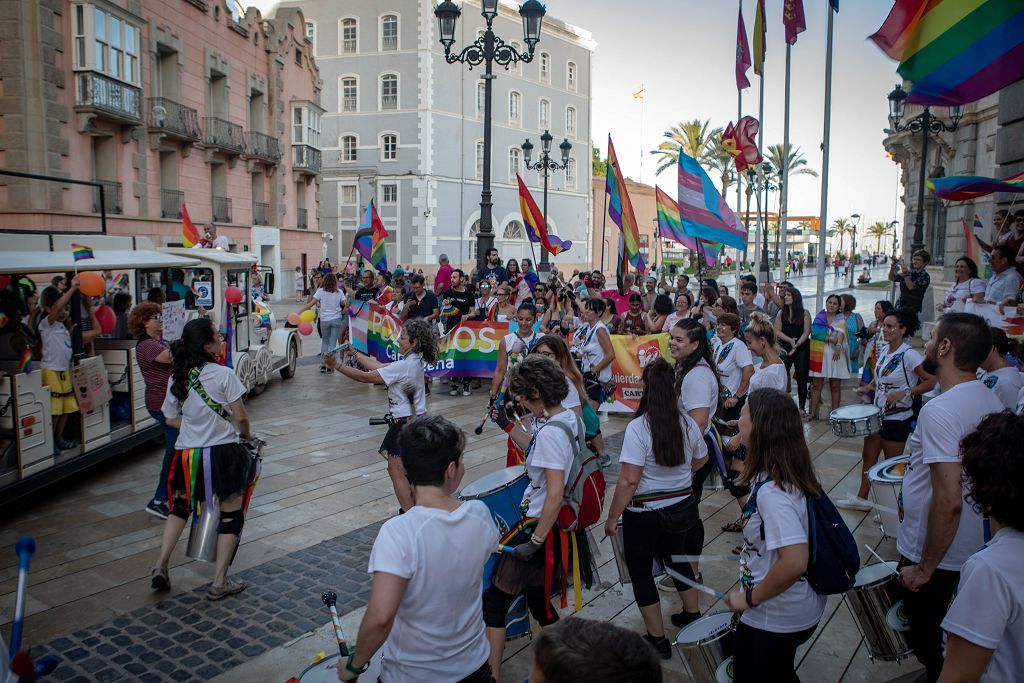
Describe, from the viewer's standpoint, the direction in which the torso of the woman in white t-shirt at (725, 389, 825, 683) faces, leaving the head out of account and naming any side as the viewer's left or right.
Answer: facing to the left of the viewer

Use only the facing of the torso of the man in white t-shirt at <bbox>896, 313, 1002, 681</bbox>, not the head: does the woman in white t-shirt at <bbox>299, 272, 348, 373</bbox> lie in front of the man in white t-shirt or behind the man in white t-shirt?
in front

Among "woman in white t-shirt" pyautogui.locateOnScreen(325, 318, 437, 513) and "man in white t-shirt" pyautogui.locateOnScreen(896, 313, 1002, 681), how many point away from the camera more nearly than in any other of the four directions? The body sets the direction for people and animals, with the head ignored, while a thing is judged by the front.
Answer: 0

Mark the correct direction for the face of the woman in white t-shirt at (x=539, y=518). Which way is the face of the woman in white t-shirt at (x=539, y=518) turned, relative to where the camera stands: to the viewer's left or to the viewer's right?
to the viewer's left

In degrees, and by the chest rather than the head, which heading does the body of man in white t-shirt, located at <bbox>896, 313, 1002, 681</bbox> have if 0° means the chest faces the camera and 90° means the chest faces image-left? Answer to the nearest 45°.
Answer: approximately 90°

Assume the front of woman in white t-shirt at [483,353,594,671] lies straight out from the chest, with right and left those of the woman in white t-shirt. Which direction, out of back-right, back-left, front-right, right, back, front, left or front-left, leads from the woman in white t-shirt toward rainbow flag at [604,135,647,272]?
right

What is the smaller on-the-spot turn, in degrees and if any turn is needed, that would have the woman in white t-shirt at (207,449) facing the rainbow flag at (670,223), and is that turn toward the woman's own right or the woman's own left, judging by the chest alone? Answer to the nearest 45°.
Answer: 0° — they already face it

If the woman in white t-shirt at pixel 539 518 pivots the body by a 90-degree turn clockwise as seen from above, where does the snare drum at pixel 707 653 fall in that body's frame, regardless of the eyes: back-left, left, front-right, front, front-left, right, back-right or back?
back-right

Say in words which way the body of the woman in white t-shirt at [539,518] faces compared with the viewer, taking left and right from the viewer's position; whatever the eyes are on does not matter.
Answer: facing to the left of the viewer

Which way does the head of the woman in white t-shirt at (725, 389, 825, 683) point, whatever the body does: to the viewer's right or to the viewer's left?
to the viewer's left

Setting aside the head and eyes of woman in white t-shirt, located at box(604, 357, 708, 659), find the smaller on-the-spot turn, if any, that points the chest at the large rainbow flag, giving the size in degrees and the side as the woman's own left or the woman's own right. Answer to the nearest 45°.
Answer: approximately 45° to the woman's own right

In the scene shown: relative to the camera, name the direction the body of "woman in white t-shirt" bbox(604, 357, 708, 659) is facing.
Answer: away from the camera

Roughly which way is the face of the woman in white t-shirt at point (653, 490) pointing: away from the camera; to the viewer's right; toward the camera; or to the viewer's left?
away from the camera

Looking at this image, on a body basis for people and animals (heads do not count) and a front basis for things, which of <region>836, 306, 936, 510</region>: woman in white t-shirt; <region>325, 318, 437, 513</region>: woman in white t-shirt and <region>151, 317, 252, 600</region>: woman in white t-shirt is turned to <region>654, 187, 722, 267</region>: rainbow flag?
<region>151, 317, 252, 600</region>: woman in white t-shirt

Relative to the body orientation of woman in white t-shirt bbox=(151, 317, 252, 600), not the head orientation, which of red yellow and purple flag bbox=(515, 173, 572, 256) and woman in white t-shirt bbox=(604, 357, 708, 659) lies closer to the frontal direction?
the red yellow and purple flag
